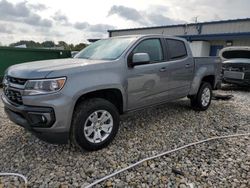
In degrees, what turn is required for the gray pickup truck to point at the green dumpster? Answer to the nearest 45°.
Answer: approximately 90° to its right

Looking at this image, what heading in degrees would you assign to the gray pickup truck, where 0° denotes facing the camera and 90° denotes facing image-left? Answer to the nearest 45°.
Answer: approximately 45°

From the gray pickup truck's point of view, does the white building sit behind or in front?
behind
